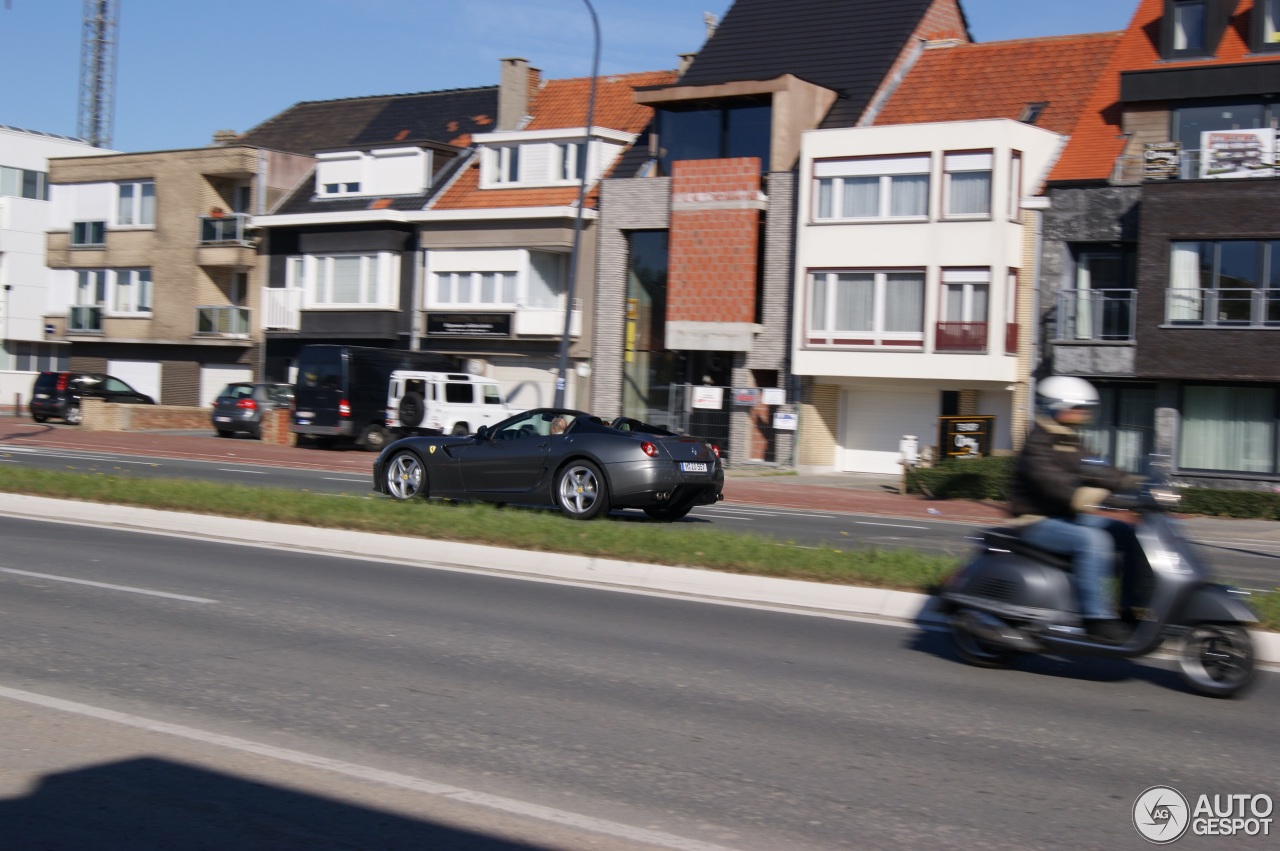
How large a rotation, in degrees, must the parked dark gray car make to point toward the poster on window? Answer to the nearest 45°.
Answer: approximately 90° to its right

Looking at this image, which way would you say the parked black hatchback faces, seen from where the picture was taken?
facing away from the viewer and to the right of the viewer

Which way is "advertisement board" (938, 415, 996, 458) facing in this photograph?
toward the camera

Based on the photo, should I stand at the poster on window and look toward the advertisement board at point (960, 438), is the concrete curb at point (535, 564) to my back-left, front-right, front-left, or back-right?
front-left

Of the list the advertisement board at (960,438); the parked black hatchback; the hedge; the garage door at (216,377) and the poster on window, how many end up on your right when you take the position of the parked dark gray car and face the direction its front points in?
3

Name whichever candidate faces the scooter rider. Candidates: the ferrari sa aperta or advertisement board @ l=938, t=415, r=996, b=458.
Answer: the advertisement board

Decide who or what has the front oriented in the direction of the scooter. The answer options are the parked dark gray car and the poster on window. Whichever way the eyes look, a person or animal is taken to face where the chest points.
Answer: the poster on window

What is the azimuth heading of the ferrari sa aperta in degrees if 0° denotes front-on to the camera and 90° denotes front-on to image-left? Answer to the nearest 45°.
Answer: approximately 135°

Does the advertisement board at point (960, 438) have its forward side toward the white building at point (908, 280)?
no

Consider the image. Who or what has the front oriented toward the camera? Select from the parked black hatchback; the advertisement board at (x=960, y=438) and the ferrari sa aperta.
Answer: the advertisement board

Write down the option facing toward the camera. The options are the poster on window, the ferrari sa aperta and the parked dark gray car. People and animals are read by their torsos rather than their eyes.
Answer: the poster on window

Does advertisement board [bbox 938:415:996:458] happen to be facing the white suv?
no

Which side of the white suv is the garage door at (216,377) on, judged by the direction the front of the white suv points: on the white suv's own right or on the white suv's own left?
on the white suv's own left

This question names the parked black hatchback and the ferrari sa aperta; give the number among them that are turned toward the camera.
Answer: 0

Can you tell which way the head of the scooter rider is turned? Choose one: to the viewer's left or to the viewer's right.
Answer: to the viewer's right

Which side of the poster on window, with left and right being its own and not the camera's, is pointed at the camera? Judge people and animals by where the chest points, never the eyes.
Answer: front

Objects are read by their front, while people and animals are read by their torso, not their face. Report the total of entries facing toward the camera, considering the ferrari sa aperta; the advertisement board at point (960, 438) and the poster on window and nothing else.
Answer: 2
